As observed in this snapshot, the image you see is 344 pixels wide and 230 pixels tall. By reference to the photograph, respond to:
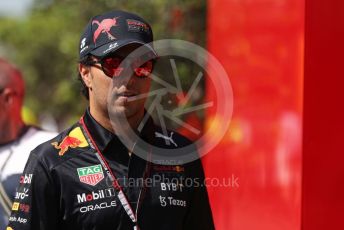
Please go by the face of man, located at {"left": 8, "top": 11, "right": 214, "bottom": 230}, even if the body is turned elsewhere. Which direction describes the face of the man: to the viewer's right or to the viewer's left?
to the viewer's right

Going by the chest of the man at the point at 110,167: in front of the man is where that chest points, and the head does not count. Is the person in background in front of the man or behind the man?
behind

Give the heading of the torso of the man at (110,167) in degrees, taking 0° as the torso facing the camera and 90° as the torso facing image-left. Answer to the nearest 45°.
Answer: approximately 315°
